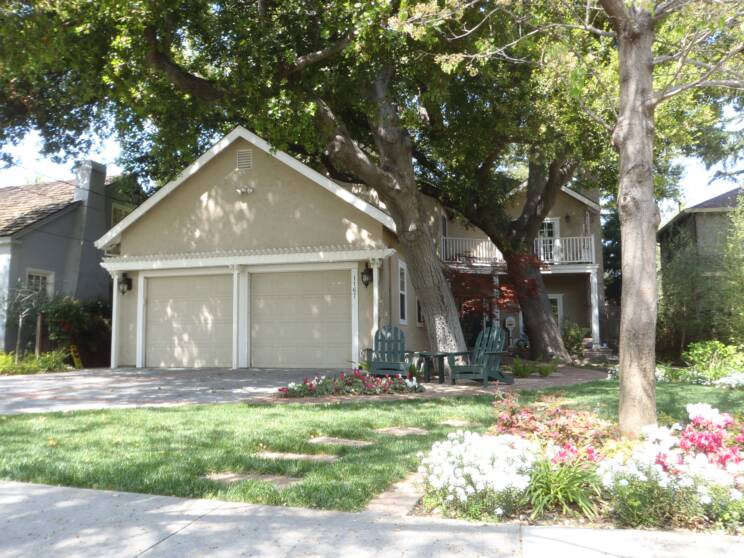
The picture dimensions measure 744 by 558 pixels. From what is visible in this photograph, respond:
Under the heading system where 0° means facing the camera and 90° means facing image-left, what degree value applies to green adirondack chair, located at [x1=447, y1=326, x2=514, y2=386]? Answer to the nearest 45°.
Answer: approximately 45°

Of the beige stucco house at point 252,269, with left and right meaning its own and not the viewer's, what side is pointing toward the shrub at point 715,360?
left

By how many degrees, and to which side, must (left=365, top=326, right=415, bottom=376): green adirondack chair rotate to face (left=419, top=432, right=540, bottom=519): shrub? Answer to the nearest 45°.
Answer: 0° — it already faces it

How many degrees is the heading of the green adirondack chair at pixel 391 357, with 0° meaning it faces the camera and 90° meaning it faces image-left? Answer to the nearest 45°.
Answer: approximately 0°

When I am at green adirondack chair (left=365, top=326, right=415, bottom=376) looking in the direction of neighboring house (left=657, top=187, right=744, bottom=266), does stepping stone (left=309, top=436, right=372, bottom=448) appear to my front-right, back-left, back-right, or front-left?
back-right

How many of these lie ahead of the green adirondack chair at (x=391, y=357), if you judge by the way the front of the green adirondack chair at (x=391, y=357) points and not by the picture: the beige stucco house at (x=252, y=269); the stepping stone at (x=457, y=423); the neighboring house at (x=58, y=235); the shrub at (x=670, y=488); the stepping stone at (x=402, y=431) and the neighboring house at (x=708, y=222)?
3

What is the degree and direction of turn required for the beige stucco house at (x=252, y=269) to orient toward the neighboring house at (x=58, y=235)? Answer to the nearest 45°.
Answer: approximately 135° to its right

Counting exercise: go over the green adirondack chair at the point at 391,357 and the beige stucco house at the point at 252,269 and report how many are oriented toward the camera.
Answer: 2

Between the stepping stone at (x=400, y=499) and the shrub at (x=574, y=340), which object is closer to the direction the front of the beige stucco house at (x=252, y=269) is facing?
the stepping stone

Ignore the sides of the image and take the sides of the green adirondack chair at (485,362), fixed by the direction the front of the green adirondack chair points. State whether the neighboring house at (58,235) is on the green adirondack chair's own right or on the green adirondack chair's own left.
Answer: on the green adirondack chair's own right

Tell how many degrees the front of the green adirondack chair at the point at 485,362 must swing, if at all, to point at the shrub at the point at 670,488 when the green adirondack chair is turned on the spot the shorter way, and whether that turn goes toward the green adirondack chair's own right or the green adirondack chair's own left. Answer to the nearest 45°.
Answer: approximately 45° to the green adirondack chair's own left
